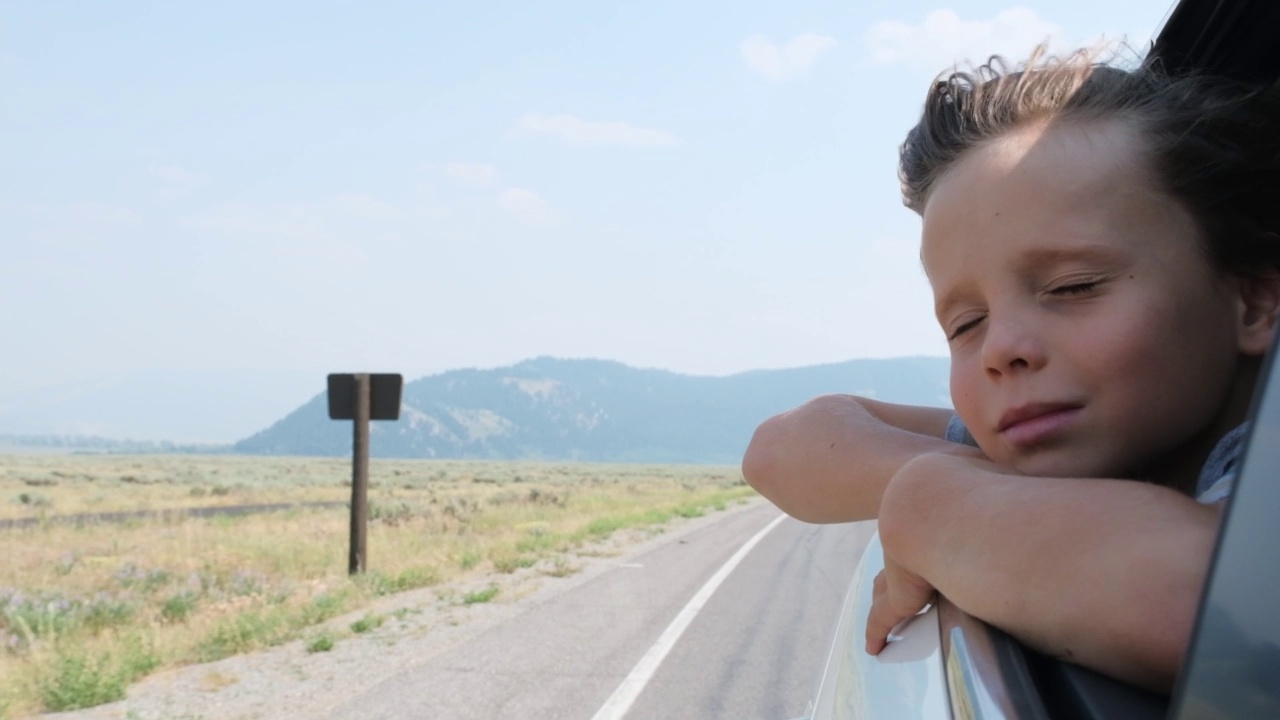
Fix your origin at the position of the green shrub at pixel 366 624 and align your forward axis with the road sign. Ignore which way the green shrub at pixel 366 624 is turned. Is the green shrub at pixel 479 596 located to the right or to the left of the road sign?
right

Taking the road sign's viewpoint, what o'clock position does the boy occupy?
The boy is roughly at 6 o'clock from the road sign.

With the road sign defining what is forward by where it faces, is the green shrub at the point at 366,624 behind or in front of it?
behind

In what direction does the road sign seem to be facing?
away from the camera

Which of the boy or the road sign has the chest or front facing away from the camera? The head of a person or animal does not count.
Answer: the road sign

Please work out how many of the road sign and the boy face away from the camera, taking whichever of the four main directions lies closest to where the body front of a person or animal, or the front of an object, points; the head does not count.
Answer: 1

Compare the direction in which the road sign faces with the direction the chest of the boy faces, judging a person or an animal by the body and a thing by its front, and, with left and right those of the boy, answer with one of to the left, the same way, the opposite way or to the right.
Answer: to the right

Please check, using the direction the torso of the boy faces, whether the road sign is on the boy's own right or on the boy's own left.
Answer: on the boy's own right

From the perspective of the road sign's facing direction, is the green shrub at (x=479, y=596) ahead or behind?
behind

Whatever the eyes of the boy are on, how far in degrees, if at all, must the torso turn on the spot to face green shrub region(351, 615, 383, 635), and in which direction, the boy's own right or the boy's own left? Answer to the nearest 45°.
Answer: approximately 90° to the boy's own right
